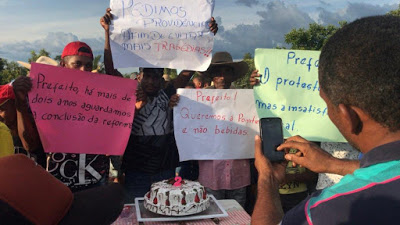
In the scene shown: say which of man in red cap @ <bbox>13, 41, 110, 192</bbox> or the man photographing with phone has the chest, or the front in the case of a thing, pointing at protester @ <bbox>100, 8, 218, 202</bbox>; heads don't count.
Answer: the man photographing with phone

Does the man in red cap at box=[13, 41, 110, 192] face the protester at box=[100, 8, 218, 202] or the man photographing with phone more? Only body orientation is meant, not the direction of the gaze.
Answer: the man photographing with phone

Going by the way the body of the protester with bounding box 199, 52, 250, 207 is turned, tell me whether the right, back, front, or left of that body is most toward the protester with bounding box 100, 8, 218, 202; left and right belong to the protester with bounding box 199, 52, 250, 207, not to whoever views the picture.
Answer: right

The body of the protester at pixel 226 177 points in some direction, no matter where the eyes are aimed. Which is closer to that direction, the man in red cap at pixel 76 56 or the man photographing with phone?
the man photographing with phone

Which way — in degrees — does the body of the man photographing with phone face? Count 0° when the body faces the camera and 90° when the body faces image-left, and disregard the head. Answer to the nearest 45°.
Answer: approximately 135°

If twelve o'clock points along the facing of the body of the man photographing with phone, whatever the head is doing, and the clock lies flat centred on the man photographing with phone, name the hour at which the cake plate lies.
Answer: The cake plate is roughly at 12 o'clock from the man photographing with phone.

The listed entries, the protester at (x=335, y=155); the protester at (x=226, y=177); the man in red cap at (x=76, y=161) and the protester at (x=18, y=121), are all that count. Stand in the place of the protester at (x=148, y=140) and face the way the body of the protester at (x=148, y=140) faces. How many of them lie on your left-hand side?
2

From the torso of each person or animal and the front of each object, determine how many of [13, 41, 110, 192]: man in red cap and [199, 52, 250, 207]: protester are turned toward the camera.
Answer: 2

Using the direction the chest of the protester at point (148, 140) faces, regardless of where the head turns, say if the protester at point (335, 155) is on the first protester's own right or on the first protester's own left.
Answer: on the first protester's own left

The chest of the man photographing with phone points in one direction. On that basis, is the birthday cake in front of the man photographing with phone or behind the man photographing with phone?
in front

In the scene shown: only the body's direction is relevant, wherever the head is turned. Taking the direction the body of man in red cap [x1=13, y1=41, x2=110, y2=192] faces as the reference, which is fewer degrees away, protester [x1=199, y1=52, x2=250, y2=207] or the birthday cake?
the birthday cake

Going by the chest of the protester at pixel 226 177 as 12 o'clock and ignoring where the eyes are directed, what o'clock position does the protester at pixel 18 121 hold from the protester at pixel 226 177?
the protester at pixel 18 121 is roughly at 2 o'clock from the protester at pixel 226 177.

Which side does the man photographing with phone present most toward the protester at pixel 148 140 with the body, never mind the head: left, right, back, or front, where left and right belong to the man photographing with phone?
front

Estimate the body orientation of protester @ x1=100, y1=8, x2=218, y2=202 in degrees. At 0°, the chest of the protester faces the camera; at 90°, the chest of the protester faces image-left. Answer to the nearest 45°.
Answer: approximately 0°

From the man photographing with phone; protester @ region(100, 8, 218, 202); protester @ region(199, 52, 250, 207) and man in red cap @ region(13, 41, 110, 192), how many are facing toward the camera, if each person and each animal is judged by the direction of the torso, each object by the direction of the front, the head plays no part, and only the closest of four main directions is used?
3

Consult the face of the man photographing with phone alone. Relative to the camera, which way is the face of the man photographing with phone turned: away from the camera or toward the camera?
away from the camera

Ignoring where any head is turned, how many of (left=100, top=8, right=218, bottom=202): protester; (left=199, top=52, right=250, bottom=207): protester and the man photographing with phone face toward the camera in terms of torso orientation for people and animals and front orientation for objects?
2
